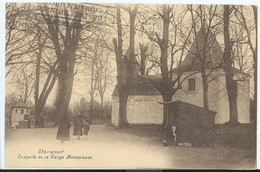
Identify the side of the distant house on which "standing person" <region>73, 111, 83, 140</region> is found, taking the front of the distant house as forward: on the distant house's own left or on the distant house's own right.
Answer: on the distant house's own left

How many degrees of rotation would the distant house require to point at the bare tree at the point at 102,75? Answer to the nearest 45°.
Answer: approximately 90° to its left

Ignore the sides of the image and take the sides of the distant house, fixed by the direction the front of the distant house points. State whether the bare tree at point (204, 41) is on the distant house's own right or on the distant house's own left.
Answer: on the distant house's own left

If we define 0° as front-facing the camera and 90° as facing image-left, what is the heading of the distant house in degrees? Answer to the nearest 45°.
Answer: approximately 0°

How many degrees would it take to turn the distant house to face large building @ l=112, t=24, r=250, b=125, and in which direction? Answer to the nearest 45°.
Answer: approximately 90° to its left

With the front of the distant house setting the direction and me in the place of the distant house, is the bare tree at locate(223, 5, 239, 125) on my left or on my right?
on my left

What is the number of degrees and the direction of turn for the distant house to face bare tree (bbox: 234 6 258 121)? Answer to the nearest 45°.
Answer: approximately 90° to its left
